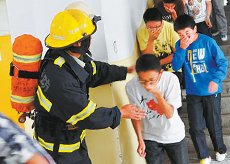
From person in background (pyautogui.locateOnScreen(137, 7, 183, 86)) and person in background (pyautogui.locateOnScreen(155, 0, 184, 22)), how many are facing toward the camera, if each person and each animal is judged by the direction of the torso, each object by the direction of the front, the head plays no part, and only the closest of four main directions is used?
2

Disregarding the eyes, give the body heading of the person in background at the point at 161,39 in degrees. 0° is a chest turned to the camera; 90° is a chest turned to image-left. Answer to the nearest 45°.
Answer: approximately 0°

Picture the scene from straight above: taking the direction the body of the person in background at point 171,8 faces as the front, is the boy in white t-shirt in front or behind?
in front

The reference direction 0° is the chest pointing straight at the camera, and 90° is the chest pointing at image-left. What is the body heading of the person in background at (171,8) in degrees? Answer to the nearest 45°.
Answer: approximately 0°

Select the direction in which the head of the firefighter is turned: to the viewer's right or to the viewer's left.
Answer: to the viewer's right

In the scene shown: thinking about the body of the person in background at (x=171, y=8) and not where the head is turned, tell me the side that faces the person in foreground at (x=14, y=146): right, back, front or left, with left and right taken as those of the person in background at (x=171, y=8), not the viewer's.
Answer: front

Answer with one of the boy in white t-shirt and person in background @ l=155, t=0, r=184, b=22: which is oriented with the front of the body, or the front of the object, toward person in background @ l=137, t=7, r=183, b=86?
person in background @ l=155, t=0, r=184, b=22

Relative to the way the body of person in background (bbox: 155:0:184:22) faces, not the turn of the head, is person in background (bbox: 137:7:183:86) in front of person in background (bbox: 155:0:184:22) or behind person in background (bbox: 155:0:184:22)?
in front

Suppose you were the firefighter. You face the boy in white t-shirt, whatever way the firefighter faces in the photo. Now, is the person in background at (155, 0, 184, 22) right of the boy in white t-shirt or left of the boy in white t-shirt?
left

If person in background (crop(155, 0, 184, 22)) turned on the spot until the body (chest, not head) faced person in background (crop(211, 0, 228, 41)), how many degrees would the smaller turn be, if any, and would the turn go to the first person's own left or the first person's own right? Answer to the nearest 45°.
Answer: approximately 135° to the first person's own left

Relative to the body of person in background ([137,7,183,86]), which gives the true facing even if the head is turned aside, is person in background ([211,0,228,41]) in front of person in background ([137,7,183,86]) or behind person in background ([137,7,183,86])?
behind

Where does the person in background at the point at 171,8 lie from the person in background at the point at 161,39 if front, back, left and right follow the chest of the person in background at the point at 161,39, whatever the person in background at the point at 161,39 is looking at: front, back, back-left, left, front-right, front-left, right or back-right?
back

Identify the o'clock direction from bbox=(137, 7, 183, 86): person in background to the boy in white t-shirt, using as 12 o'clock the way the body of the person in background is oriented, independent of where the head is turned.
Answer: The boy in white t-shirt is roughly at 12 o'clock from the person in background.
